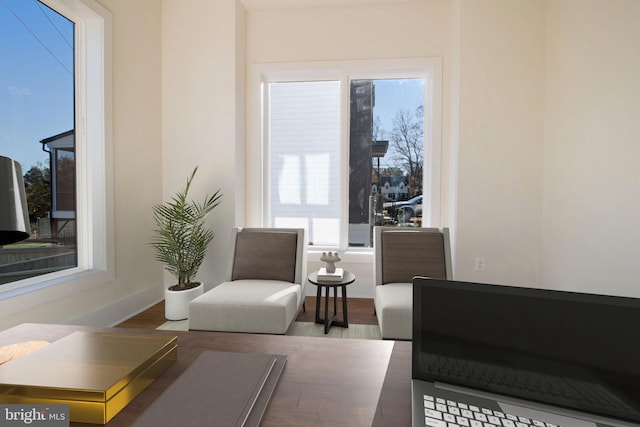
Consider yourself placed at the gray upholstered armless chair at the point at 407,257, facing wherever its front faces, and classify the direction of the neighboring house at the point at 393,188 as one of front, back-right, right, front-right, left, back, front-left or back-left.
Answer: back

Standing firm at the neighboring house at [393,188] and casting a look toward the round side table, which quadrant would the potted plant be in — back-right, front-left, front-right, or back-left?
front-right

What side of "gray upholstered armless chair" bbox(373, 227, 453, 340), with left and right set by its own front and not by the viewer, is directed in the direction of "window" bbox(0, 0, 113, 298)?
right

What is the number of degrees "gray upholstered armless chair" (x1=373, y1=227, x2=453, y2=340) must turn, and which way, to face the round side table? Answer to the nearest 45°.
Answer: approximately 45° to its right

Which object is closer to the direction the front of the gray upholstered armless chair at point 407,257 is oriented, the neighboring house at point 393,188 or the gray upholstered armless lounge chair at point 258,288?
the gray upholstered armless lounge chair

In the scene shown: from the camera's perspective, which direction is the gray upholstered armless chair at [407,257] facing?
toward the camera

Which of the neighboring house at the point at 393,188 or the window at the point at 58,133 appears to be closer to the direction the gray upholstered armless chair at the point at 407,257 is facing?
the window

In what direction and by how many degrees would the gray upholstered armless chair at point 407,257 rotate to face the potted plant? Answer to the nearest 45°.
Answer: approximately 90° to its right

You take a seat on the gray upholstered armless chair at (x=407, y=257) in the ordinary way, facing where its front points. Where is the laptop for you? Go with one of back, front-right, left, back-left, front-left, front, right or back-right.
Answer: front

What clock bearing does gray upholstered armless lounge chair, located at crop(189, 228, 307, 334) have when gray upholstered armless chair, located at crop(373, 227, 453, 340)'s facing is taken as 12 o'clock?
gray upholstered armless lounge chair, located at crop(189, 228, 307, 334) is roughly at 2 o'clock from gray upholstered armless chair, located at crop(373, 227, 453, 340).

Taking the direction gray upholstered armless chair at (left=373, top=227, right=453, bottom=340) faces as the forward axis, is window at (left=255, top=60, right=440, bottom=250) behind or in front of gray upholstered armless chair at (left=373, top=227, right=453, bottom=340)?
behind
